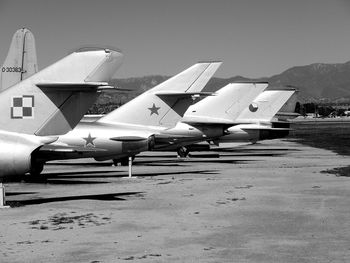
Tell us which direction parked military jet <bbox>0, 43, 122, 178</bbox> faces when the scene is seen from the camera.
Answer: facing to the left of the viewer

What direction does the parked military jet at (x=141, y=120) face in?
to the viewer's left

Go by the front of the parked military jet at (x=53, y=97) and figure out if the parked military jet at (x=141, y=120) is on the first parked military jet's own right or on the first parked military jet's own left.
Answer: on the first parked military jet's own right

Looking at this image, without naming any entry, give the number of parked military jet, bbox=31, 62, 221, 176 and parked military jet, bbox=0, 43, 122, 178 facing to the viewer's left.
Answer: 2

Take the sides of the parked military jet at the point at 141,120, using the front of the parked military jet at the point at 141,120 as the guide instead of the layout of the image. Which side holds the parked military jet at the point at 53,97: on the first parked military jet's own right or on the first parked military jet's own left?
on the first parked military jet's own left
